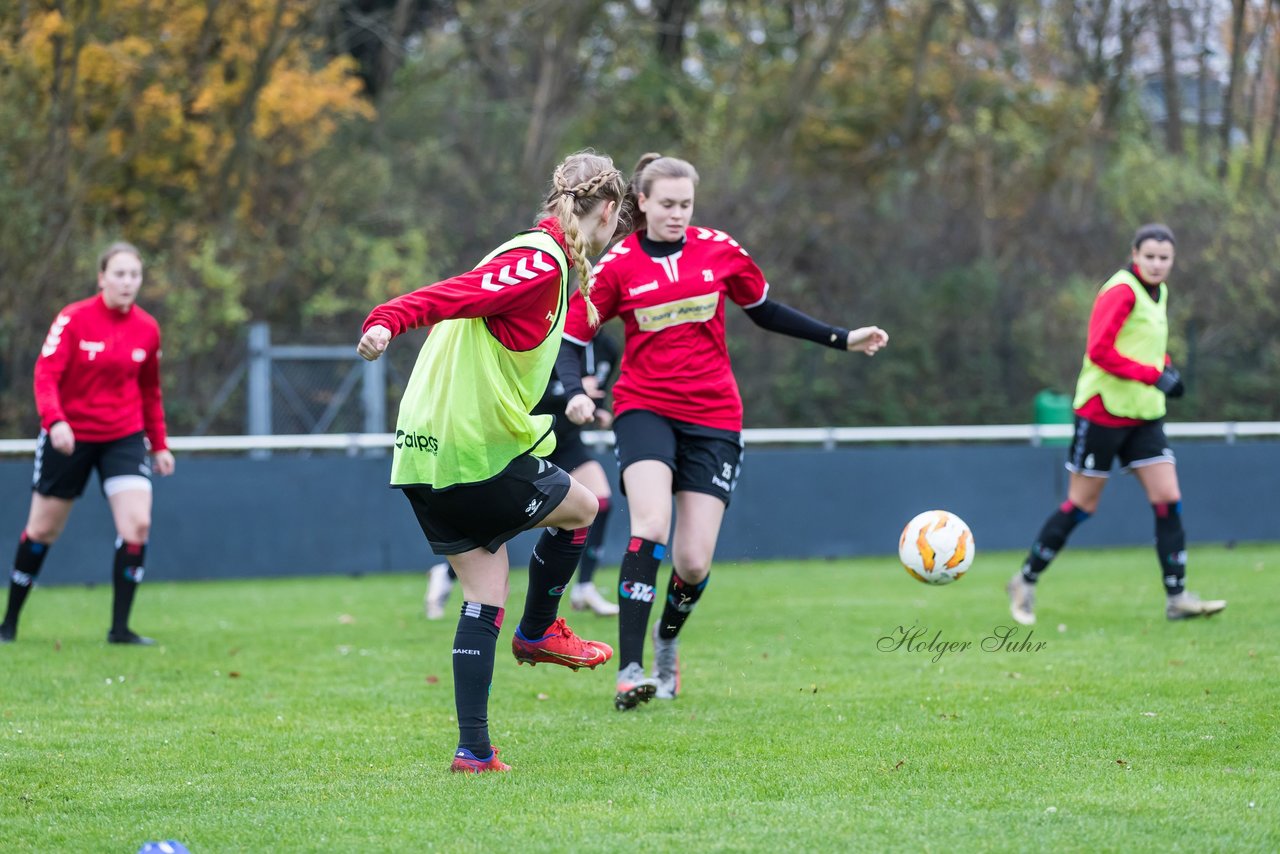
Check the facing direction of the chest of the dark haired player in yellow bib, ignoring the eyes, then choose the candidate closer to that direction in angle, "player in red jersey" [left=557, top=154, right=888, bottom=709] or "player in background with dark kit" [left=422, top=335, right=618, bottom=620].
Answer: the player in red jersey

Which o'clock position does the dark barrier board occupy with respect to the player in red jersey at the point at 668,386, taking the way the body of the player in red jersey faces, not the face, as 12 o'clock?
The dark barrier board is roughly at 6 o'clock from the player in red jersey.

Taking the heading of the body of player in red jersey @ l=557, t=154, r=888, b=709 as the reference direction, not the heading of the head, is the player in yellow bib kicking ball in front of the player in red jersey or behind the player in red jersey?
in front

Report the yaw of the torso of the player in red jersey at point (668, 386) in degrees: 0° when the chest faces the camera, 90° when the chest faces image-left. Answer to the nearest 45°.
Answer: approximately 0°

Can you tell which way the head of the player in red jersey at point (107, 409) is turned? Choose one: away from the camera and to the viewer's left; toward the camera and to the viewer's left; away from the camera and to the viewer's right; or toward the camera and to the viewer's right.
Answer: toward the camera and to the viewer's right

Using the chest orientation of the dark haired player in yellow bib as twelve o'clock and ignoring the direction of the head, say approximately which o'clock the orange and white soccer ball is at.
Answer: The orange and white soccer ball is roughly at 2 o'clock from the dark haired player in yellow bib.

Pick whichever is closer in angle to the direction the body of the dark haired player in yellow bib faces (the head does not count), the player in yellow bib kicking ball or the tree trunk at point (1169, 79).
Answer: the player in yellow bib kicking ball

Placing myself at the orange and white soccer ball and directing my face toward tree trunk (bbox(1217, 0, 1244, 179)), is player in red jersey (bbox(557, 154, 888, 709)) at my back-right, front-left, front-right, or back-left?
back-left
